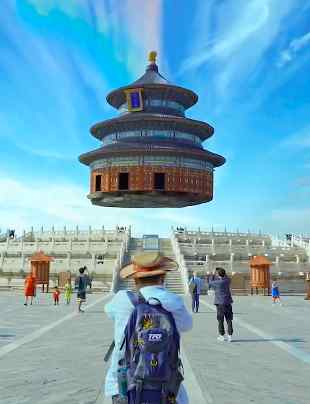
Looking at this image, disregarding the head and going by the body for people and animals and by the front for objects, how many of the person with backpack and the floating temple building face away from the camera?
1

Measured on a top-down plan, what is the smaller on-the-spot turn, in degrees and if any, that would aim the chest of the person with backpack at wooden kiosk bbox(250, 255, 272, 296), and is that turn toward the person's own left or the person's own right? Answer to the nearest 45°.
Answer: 0° — they already face it

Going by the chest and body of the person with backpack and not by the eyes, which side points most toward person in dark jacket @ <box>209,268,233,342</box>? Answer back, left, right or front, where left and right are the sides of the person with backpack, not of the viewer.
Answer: front

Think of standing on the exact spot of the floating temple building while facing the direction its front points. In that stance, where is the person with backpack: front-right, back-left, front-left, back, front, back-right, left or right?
front-left

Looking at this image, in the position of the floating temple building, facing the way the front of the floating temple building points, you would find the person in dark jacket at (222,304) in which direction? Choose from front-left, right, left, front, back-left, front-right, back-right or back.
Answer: front-left

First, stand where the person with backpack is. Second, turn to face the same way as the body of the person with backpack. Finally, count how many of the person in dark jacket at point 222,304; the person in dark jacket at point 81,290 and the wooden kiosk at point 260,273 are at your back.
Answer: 0

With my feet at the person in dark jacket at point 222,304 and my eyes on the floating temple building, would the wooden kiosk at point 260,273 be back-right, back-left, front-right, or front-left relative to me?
front-right

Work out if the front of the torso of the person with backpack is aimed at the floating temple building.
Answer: yes

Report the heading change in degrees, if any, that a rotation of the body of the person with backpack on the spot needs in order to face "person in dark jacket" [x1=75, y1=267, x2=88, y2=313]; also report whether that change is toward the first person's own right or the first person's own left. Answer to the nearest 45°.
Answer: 0° — they already face them

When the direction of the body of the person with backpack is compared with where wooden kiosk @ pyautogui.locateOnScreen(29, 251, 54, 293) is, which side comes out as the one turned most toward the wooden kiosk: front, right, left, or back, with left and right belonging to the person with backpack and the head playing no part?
front

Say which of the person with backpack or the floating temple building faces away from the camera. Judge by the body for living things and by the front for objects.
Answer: the person with backpack

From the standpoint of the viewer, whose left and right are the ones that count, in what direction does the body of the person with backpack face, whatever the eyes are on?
facing away from the viewer

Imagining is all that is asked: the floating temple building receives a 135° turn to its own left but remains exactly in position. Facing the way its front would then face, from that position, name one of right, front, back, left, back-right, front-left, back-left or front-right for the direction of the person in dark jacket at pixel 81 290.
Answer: right

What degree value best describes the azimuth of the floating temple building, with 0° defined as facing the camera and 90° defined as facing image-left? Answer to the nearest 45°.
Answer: approximately 45°
